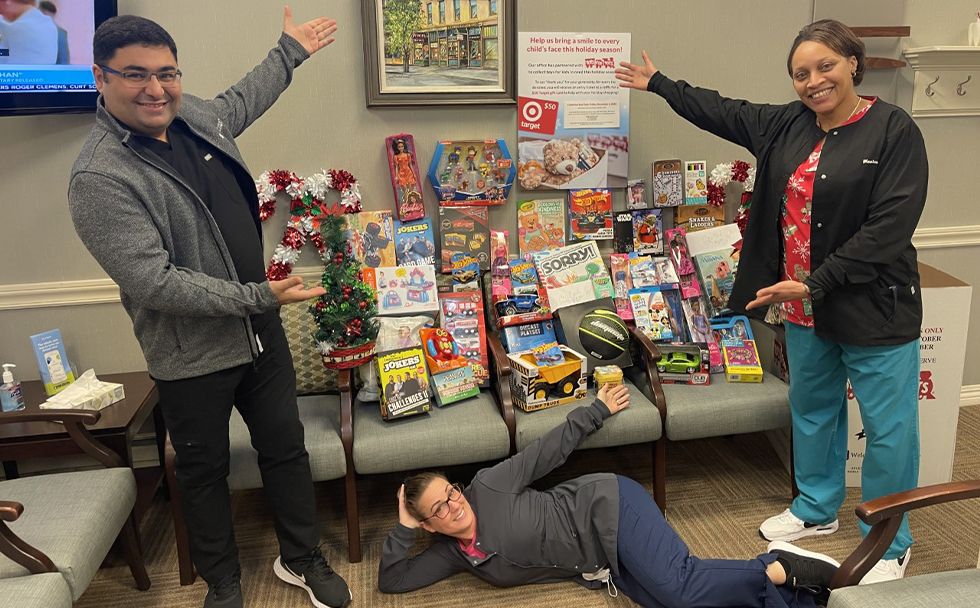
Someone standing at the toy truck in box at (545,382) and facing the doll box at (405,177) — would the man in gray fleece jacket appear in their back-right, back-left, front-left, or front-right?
front-left

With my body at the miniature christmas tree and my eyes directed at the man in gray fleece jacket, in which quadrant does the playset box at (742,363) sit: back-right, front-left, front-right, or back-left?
back-left

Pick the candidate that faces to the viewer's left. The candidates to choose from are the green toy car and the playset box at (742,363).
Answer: the green toy car

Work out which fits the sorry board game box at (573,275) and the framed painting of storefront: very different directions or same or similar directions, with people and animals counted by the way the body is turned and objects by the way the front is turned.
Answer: same or similar directions

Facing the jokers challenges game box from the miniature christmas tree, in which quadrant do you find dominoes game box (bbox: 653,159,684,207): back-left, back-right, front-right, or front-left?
front-left

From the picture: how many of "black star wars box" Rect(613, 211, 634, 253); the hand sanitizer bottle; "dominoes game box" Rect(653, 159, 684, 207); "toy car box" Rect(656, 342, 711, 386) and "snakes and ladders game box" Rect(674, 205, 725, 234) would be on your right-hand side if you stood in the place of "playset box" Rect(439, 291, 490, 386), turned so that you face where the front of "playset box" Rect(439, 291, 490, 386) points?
1

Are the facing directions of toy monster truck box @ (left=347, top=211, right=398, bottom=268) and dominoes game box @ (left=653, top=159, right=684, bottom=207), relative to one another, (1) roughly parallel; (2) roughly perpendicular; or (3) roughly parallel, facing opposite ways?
roughly parallel

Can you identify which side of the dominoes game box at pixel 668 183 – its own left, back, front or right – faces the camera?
front

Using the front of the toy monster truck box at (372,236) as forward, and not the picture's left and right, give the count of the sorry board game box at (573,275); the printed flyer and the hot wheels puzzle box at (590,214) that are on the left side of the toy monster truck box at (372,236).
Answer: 3

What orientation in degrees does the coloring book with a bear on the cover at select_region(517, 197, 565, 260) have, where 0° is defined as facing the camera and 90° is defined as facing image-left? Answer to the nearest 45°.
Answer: approximately 0°

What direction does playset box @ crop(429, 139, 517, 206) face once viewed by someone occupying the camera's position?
facing the viewer

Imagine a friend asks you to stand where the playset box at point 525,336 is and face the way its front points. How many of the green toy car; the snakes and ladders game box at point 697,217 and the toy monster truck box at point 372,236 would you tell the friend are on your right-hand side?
1

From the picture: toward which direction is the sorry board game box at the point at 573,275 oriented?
toward the camera

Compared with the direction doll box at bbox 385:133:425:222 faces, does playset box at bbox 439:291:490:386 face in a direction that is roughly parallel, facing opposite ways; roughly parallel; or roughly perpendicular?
roughly parallel

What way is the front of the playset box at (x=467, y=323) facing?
toward the camera
